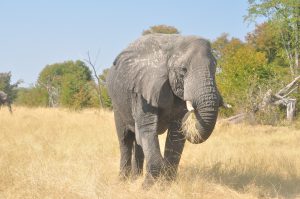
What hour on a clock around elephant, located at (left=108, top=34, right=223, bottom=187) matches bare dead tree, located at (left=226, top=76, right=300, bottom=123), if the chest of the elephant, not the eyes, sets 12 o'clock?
The bare dead tree is roughly at 8 o'clock from the elephant.

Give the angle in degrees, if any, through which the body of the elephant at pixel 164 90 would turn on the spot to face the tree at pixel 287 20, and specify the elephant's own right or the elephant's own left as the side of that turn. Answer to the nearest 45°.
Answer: approximately 135° to the elephant's own left

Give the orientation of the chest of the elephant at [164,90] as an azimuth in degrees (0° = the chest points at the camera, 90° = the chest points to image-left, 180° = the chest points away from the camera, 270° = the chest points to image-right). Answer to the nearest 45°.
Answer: approximately 315°

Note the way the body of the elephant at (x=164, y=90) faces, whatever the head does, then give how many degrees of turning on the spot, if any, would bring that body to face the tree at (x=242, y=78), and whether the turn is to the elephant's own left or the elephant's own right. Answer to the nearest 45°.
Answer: approximately 135° to the elephant's own left
